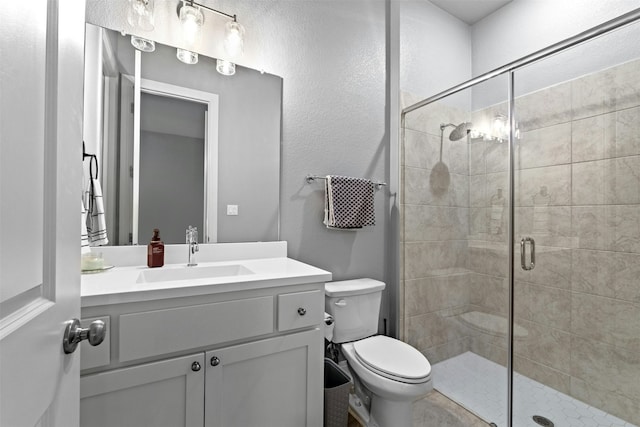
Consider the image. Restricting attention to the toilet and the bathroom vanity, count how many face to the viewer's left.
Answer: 0

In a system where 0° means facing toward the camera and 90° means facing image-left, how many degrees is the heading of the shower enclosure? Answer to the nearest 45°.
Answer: approximately 45°

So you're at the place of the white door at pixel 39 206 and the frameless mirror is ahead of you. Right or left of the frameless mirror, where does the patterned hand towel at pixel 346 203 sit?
right

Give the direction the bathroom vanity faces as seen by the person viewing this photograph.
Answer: facing the viewer

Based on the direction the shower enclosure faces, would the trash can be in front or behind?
in front

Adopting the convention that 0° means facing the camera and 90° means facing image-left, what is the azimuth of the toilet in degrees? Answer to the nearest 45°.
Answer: approximately 315°

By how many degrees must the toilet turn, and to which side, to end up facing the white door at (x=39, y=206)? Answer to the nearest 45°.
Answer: approximately 45° to its right
